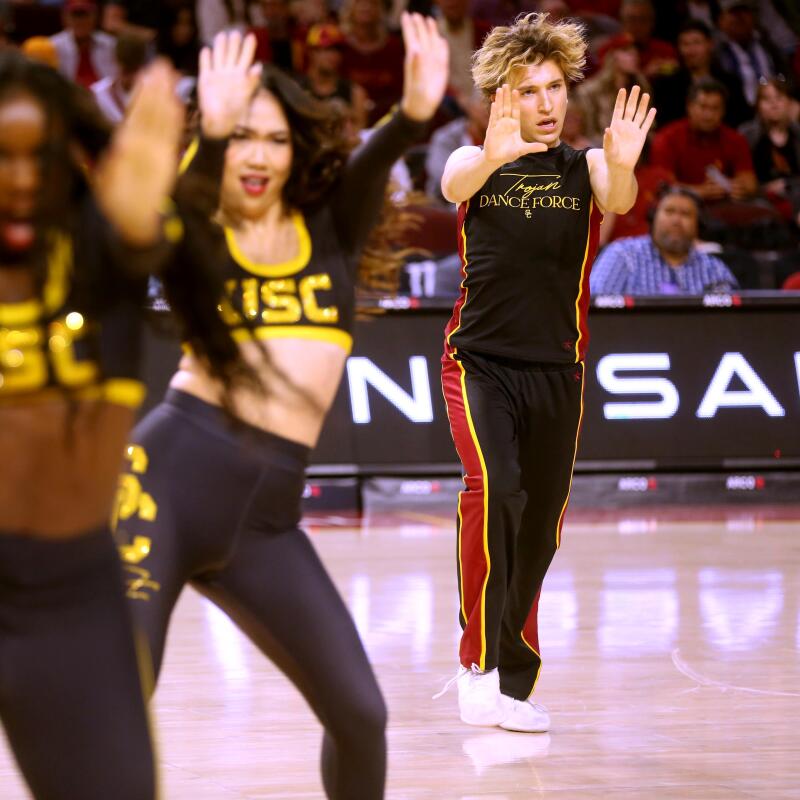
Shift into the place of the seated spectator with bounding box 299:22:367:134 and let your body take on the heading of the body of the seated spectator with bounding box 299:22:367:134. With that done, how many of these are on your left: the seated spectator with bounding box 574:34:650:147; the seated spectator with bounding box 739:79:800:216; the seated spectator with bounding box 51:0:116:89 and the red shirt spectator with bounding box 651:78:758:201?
3

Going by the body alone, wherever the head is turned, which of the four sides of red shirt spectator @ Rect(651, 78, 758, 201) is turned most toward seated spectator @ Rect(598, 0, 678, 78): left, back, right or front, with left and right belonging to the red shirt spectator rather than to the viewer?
back

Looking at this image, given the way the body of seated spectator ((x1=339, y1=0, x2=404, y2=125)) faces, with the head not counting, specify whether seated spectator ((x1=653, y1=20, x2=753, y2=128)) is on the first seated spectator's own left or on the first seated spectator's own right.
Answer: on the first seated spectator's own left

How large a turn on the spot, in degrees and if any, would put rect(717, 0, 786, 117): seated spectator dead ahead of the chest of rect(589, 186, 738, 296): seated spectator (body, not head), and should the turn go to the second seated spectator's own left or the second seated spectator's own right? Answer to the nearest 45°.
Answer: approximately 180°

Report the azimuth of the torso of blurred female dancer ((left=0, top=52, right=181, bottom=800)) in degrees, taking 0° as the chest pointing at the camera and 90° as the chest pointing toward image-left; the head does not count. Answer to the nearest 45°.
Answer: approximately 0°

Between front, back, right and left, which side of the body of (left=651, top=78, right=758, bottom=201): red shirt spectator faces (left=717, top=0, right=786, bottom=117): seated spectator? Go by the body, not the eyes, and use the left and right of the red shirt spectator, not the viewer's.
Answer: back

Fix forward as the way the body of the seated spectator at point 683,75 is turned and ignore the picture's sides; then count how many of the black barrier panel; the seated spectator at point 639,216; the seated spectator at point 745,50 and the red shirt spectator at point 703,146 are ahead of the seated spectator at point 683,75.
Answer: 3

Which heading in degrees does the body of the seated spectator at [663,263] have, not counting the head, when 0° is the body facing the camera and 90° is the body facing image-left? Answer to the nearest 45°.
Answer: approximately 0°

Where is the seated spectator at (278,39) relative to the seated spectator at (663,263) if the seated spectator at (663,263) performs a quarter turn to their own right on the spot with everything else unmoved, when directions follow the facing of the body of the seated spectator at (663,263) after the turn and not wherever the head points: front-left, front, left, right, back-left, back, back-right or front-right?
front-right
